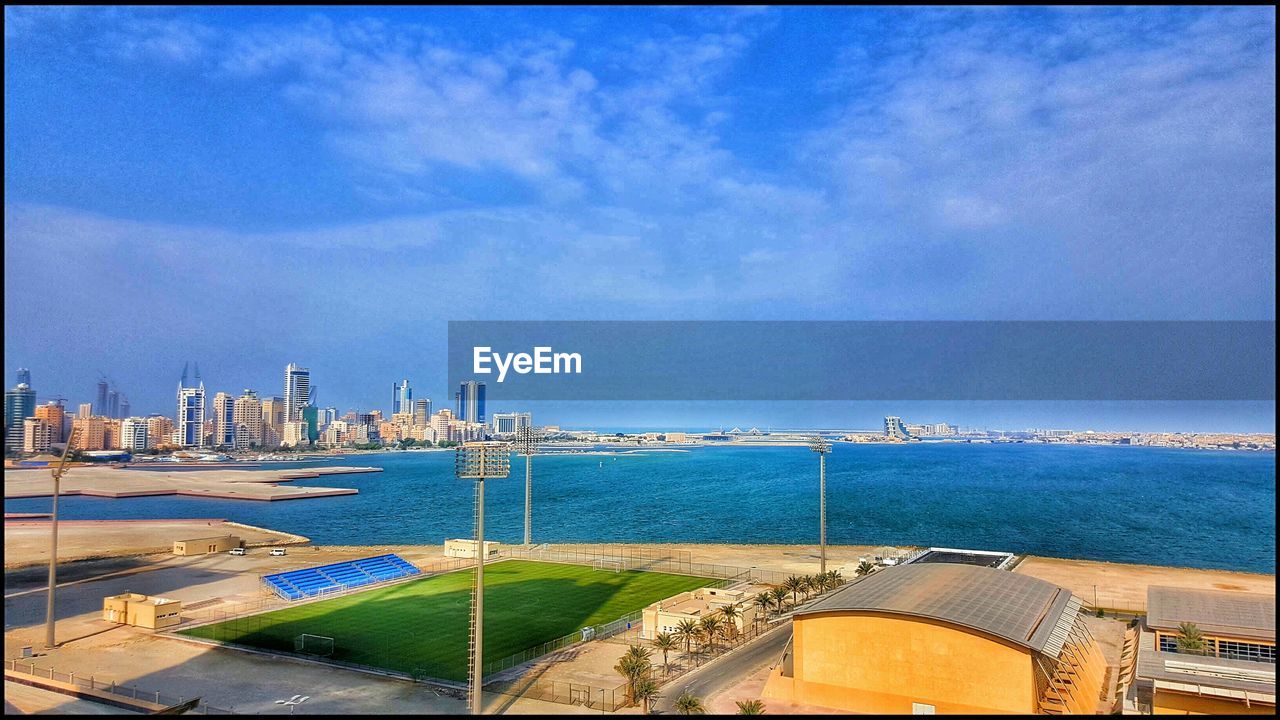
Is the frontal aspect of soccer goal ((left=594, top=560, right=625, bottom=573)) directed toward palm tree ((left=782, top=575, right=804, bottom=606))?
no

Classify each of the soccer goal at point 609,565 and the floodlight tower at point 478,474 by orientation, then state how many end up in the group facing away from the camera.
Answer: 1

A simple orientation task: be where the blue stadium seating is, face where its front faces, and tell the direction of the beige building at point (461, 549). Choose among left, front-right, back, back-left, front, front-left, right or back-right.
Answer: left

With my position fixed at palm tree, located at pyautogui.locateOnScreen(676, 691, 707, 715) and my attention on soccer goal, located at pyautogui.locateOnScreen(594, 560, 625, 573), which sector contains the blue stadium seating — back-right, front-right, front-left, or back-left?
front-left

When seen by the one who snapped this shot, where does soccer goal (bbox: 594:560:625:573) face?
facing the viewer and to the left of the viewer

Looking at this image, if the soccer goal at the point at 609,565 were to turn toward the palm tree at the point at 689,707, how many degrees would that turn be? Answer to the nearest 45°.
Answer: approximately 45° to its left

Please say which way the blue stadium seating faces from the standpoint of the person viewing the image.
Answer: facing the viewer and to the right of the viewer

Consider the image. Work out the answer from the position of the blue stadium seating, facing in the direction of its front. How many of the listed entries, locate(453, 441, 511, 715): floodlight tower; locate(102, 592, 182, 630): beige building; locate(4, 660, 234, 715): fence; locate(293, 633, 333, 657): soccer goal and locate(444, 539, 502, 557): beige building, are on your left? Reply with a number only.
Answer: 1

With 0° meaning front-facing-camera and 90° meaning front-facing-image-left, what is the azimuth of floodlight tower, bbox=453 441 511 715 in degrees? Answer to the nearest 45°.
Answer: approximately 180°

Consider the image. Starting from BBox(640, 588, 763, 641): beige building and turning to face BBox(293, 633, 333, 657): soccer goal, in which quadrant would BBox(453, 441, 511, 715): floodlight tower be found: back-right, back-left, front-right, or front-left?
front-left

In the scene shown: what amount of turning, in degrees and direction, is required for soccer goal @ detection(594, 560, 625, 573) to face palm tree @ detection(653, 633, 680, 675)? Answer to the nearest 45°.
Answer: approximately 45° to its left

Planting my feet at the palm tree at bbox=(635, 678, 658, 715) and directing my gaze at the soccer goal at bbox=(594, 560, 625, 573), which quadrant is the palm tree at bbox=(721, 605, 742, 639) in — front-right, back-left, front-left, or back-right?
front-right

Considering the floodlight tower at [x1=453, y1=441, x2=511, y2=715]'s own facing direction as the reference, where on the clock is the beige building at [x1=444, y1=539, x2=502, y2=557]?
The beige building is roughly at 12 o'clock from the floodlight tower.

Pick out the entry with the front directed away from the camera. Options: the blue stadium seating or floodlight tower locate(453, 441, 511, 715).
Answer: the floodlight tower

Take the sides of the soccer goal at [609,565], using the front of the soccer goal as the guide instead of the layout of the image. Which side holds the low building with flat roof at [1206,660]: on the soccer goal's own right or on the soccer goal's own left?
on the soccer goal's own left

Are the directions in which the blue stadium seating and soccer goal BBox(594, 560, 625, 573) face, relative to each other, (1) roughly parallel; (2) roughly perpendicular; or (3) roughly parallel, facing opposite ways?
roughly perpendicular
